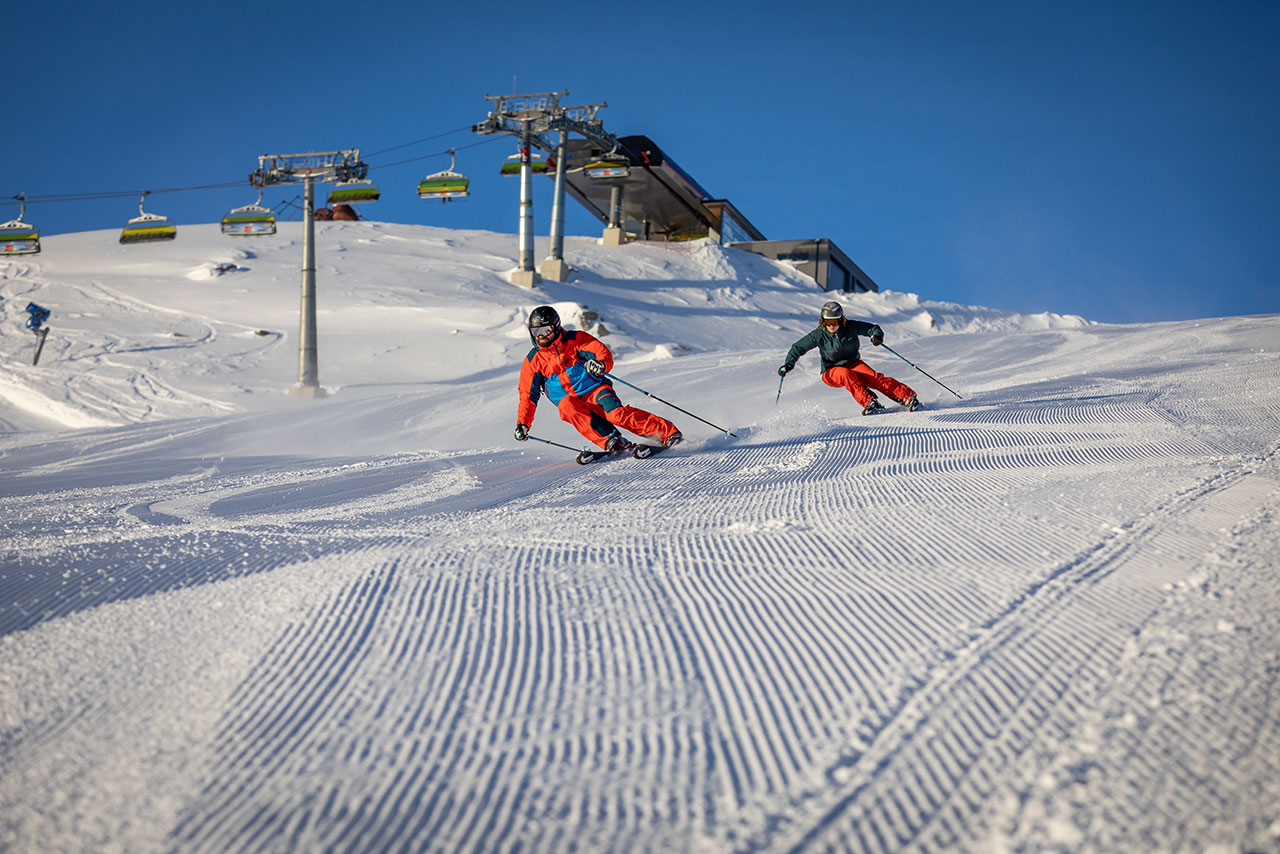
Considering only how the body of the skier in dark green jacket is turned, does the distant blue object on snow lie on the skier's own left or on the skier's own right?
on the skier's own right

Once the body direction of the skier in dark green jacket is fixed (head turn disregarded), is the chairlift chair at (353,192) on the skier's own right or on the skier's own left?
on the skier's own right

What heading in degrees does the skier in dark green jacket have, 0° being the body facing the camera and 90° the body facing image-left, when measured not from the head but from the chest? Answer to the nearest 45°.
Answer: approximately 0°

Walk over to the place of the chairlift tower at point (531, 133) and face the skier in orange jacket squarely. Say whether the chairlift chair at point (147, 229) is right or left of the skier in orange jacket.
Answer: right

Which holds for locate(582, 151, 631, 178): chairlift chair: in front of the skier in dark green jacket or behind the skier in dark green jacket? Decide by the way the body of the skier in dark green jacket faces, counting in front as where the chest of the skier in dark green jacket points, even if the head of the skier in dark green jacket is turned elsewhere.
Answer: behind
